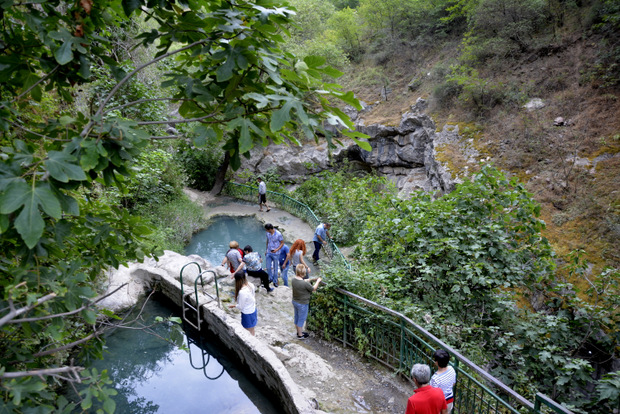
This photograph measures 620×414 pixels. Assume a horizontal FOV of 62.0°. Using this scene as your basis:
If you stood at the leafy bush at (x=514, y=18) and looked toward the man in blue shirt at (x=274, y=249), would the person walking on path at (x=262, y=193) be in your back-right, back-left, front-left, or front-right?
front-right

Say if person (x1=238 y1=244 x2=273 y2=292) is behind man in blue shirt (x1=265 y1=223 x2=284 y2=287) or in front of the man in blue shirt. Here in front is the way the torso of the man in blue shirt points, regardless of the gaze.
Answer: in front

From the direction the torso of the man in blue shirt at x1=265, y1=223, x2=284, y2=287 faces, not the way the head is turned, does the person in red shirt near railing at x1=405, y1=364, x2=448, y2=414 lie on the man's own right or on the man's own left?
on the man's own left

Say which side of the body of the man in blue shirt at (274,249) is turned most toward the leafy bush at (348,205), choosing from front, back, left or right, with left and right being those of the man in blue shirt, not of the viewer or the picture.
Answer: back

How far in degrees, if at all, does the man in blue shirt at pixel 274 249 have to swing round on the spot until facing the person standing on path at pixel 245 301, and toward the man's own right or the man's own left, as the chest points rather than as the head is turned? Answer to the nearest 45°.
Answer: approximately 45° to the man's own left

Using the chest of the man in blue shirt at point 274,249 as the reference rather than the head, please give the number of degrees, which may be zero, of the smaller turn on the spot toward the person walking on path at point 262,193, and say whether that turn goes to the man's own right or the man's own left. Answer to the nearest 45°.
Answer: approximately 135° to the man's own right

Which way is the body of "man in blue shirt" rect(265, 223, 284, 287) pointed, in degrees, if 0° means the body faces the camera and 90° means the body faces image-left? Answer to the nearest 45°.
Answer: approximately 45°

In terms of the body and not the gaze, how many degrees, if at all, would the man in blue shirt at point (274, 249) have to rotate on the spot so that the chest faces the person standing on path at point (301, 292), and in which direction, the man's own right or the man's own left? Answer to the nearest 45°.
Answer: approximately 45° to the man's own left

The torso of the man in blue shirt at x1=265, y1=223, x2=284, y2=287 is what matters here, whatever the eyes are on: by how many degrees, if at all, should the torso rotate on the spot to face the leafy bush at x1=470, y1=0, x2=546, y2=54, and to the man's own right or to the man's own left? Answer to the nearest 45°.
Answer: approximately 180°
